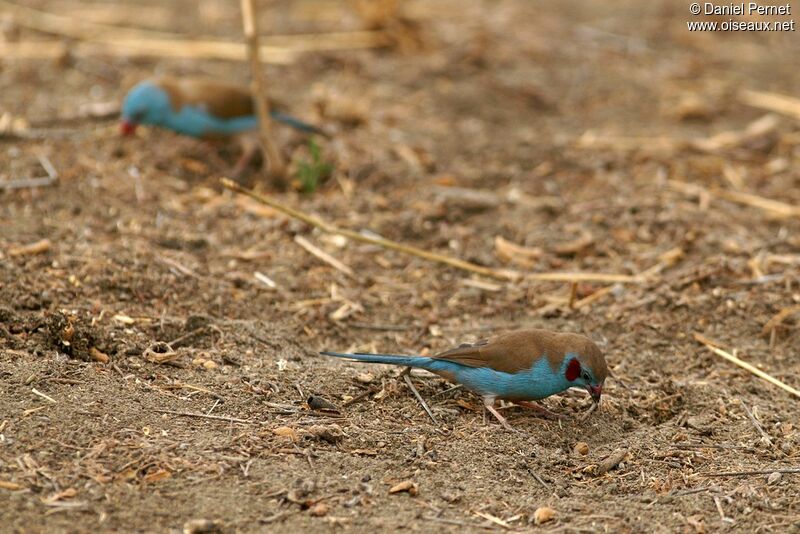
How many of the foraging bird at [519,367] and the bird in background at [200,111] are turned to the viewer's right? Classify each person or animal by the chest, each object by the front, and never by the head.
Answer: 1

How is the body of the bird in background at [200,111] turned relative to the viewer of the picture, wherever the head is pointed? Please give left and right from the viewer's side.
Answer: facing to the left of the viewer

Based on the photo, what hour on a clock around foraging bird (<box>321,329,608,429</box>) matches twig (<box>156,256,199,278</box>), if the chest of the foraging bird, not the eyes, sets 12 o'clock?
The twig is roughly at 7 o'clock from the foraging bird.

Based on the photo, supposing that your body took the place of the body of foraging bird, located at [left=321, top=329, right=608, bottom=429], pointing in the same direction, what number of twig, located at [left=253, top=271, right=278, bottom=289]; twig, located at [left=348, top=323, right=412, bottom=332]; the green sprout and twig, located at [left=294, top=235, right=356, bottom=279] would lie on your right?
0

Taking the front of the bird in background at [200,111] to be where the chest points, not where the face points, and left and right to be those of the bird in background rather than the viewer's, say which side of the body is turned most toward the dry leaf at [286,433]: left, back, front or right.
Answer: left

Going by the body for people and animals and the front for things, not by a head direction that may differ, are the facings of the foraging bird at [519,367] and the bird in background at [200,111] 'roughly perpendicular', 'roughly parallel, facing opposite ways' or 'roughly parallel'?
roughly parallel, facing opposite ways

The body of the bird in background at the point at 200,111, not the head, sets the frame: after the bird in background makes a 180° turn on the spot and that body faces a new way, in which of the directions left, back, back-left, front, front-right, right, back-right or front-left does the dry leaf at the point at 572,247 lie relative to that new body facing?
front-right

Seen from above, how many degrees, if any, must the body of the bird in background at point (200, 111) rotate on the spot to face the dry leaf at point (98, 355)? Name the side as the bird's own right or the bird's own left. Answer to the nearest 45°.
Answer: approximately 90° to the bird's own left

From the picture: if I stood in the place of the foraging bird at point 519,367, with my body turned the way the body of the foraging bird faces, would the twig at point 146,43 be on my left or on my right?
on my left

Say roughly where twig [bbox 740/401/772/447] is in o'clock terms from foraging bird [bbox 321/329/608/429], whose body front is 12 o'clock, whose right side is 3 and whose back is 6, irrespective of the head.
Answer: The twig is roughly at 12 o'clock from the foraging bird.

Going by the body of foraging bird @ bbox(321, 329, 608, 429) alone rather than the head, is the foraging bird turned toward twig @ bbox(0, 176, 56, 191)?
no

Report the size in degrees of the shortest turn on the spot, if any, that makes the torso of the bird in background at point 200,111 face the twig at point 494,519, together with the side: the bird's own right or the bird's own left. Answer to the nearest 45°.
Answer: approximately 90° to the bird's own left

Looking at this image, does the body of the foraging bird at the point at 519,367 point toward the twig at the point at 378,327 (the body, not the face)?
no

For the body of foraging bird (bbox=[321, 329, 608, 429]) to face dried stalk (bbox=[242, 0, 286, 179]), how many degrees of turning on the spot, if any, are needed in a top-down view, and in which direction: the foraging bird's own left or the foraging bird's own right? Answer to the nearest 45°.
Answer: approximately 135° to the foraging bird's own left

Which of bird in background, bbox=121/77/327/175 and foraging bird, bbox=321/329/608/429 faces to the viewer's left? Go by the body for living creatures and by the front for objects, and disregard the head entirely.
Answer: the bird in background

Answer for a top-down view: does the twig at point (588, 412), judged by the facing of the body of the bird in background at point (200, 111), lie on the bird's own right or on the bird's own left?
on the bird's own left

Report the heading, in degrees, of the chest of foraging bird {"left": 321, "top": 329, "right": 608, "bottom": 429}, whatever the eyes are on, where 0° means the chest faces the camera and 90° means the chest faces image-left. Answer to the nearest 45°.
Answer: approximately 270°

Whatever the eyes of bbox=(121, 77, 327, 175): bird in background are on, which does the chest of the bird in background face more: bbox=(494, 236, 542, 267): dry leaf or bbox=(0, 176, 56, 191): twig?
the twig

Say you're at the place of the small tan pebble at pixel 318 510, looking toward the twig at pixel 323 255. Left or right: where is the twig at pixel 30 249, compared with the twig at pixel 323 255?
left
